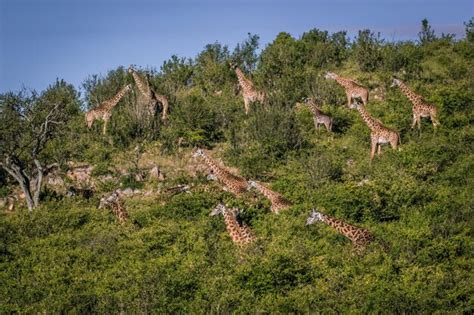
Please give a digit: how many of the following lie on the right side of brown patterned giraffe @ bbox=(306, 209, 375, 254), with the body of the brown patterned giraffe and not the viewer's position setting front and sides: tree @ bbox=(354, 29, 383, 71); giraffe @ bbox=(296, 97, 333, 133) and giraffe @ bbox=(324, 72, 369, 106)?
3

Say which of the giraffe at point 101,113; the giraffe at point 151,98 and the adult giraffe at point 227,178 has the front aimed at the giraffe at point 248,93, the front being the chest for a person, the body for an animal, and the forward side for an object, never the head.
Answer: the giraffe at point 101,113

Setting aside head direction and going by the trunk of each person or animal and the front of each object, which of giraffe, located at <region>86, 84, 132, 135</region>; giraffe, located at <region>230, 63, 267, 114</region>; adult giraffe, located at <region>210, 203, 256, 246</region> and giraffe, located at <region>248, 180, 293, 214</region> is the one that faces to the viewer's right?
giraffe, located at <region>86, 84, 132, 135</region>

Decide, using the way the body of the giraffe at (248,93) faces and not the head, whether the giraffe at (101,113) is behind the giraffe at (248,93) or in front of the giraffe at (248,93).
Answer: in front

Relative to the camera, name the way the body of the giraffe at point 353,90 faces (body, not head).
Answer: to the viewer's left

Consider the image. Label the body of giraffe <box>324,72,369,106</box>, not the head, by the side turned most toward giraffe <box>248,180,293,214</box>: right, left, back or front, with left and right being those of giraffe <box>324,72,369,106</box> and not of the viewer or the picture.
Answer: left

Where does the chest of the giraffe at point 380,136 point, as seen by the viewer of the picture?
to the viewer's left

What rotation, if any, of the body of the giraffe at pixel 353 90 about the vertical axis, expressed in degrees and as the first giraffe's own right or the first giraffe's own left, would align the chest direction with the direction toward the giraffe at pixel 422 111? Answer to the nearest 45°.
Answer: approximately 135° to the first giraffe's own left

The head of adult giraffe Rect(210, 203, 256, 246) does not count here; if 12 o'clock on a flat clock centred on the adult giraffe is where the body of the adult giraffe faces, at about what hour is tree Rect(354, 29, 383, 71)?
The tree is roughly at 4 o'clock from the adult giraffe.

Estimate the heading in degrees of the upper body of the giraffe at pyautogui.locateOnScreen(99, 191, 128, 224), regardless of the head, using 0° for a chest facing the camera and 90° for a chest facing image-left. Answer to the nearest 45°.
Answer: approximately 90°

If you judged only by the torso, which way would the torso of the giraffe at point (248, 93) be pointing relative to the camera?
to the viewer's left

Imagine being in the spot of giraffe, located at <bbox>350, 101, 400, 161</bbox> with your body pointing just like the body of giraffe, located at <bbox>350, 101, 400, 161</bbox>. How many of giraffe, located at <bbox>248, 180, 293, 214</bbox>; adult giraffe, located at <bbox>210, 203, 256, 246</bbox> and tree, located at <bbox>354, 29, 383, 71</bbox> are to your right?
1
